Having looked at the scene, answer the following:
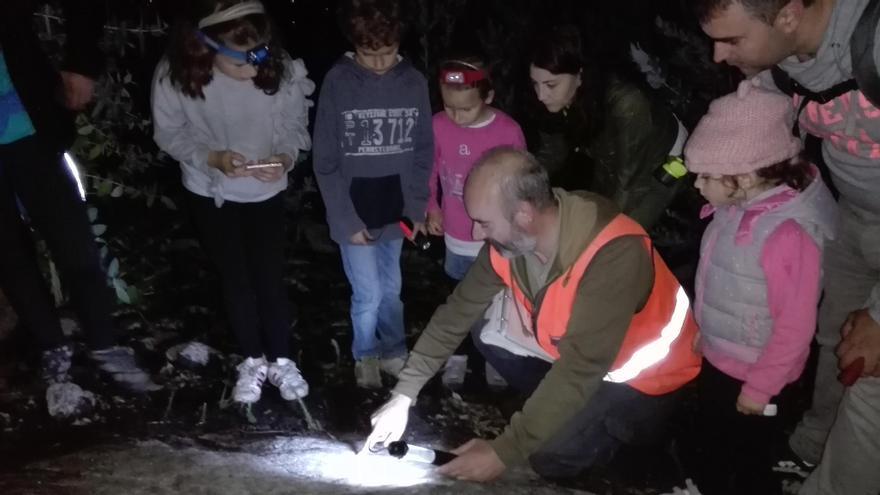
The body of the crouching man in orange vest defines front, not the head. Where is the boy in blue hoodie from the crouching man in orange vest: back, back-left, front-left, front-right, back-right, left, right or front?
right

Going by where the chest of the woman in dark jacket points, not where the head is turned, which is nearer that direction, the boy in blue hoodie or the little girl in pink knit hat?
the boy in blue hoodie

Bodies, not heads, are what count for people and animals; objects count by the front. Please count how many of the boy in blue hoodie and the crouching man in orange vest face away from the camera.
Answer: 0

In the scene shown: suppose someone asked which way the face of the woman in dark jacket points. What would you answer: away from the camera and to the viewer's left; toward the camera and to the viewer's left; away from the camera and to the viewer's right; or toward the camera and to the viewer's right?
toward the camera and to the viewer's left

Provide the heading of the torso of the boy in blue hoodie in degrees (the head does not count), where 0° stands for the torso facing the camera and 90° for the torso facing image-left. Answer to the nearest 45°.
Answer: approximately 0°

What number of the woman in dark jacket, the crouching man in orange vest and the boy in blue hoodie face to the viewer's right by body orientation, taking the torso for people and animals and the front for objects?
0

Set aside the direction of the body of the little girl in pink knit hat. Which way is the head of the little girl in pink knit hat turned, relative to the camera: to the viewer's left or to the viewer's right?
to the viewer's left

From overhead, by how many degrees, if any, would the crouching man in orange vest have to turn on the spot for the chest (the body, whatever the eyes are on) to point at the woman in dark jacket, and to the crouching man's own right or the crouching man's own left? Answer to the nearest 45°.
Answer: approximately 135° to the crouching man's own right

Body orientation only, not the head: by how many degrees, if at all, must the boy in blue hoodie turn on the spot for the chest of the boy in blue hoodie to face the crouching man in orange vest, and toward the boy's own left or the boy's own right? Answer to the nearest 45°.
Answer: approximately 45° to the boy's own left

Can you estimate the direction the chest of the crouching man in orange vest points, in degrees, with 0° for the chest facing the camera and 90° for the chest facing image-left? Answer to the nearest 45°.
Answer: approximately 45°

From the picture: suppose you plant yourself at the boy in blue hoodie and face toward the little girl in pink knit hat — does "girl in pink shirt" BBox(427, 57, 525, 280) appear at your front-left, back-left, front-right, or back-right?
front-left
